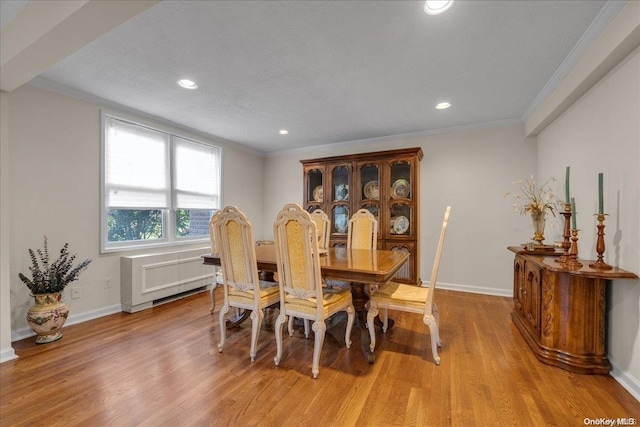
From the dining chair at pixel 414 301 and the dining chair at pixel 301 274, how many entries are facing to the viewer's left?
1

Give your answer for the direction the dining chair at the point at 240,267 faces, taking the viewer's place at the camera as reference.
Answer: facing away from the viewer and to the right of the viewer

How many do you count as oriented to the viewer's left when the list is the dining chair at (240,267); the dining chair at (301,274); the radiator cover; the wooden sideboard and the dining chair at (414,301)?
2

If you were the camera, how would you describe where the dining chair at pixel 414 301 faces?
facing to the left of the viewer

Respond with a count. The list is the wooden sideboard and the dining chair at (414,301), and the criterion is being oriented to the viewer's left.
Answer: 2

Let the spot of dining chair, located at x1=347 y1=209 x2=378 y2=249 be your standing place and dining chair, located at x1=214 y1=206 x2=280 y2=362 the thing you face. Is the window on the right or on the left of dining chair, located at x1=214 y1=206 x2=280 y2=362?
right

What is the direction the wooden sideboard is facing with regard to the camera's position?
facing to the left of the viewer

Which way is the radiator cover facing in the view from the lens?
facing the viewer and to the right of the viewer

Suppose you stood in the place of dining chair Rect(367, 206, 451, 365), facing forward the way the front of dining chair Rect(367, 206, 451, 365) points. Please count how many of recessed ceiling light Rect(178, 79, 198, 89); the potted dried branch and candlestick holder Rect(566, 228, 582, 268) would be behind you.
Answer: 1

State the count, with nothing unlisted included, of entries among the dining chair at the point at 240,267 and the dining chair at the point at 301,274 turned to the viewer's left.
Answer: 0

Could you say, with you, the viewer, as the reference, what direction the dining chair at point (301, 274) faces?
facing away from the viewer and to the right of the viewer
